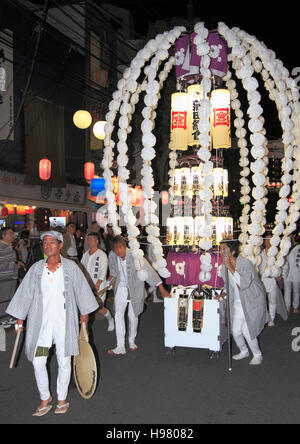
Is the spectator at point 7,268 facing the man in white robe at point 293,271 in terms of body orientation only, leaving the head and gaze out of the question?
yes

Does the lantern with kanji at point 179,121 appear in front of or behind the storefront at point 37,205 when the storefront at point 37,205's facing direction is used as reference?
in front

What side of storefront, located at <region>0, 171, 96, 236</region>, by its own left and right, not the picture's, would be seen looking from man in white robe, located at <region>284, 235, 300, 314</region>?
front

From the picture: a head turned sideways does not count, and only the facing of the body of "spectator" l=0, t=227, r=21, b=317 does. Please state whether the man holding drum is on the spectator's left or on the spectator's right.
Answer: on the spectator's right

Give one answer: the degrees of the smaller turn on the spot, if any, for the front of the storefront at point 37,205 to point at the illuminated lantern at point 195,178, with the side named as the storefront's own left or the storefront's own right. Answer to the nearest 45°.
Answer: approximately 45° to the storefront's own right

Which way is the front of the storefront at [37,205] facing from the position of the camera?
facing the viewer and to the right of the viewer

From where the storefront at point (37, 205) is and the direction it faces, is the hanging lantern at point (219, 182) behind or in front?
in front

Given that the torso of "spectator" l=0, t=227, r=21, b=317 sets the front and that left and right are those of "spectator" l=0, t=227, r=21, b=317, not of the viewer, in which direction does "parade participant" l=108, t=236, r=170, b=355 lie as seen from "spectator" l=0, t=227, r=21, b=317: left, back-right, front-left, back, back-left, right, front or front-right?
front-right

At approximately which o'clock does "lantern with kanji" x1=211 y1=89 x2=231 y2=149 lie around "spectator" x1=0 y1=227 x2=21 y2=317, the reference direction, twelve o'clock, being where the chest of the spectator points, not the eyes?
The lantern with kanji is roughly at 1 o'clock from the spectator.

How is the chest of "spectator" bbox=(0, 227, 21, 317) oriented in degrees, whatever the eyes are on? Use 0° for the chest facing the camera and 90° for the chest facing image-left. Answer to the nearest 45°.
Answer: approximately 270°

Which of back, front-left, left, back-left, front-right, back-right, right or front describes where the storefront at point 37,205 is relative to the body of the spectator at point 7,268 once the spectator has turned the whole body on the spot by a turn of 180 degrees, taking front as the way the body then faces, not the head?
right
